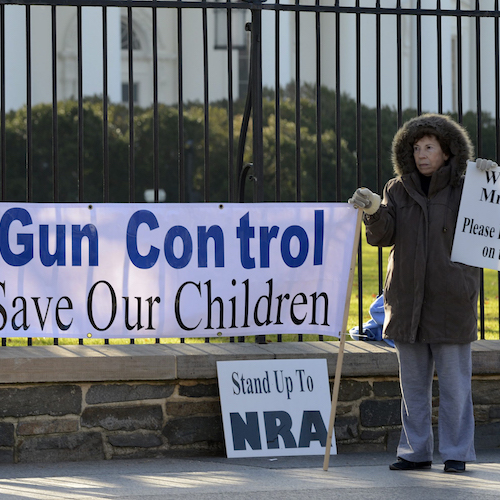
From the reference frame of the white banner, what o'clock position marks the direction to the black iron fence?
The black iron fence is roughly at 6 o'clock from the white banner.

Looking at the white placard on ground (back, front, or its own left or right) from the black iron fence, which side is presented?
back

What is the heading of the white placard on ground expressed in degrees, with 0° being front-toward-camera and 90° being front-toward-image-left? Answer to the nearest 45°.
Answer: approximately 0°

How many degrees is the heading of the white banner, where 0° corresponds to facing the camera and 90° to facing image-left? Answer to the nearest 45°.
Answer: approximately 0°

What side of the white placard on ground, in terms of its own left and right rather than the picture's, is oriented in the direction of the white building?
back

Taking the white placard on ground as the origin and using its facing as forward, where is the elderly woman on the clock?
The elderly woman is roughly at 10 o'clock from the white placard on ground.

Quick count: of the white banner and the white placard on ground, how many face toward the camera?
2

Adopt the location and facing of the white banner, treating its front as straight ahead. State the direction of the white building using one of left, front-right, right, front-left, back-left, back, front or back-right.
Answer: back
